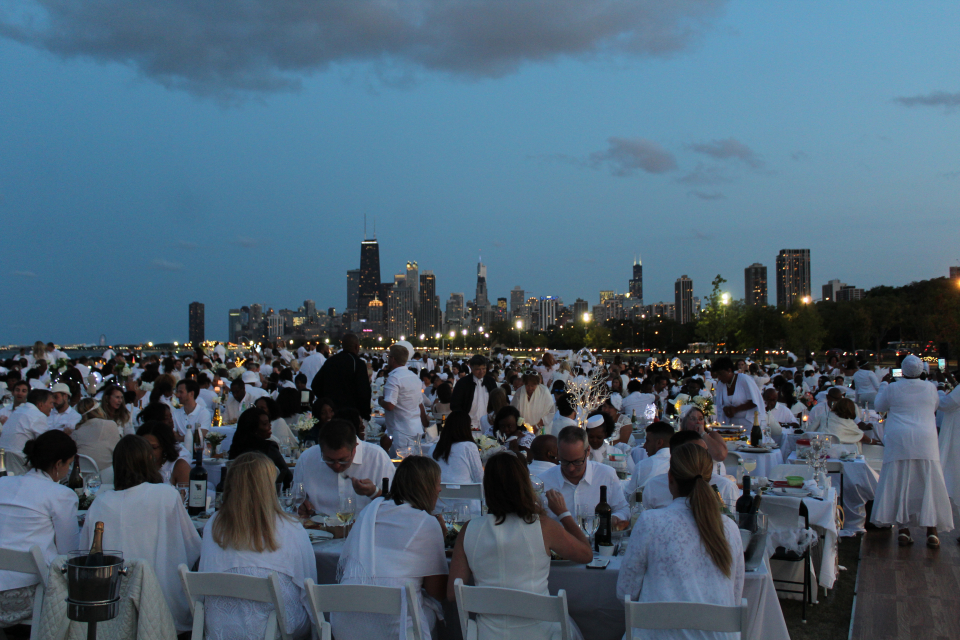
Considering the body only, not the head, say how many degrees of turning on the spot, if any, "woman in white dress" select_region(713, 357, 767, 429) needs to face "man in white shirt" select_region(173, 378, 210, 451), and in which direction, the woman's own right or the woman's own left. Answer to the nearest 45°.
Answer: approximately 45° to the woman's own right

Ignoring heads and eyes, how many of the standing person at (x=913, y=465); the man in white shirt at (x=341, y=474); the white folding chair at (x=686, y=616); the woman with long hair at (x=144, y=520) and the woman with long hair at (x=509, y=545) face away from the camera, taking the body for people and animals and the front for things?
4

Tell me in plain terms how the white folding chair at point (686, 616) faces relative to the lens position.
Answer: facing away from the viewer

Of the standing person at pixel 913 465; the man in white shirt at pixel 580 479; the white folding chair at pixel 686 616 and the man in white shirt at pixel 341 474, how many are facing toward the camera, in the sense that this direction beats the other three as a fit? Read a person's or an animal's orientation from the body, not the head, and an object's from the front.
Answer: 2

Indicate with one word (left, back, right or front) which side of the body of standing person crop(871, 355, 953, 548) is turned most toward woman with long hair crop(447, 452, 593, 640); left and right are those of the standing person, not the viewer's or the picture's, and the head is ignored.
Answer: back

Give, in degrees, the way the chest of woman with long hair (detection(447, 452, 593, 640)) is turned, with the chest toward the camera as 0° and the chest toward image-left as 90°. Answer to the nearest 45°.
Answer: approximately 180°

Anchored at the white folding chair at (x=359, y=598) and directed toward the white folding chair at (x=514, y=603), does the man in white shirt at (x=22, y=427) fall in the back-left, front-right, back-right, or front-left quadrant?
back-left

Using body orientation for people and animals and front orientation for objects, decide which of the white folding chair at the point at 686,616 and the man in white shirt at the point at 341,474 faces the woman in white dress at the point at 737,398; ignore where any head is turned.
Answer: the white folding chair

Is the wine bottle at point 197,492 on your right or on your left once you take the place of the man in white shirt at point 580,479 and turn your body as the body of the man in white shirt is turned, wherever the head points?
on your right

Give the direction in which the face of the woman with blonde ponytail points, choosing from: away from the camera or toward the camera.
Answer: away from the camera

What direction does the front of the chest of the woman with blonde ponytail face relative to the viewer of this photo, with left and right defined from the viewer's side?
facing away from the viewer

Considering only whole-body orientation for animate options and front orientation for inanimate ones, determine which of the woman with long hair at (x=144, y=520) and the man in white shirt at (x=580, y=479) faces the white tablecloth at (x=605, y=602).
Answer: the man in white shirt

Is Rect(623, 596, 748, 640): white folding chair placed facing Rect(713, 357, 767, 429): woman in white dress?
yes

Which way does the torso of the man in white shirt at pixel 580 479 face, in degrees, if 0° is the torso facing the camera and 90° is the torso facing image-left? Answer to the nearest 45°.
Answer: approximately 0°
